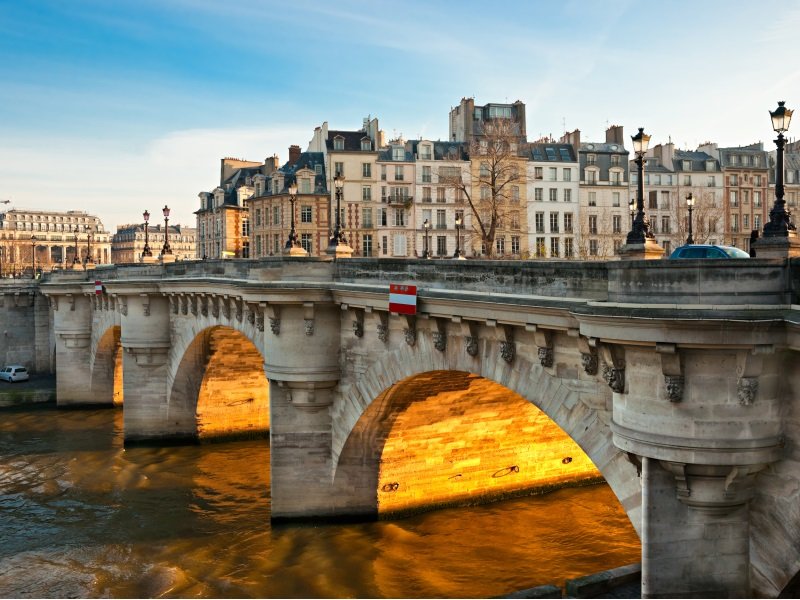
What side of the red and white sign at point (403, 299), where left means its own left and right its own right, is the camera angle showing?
front

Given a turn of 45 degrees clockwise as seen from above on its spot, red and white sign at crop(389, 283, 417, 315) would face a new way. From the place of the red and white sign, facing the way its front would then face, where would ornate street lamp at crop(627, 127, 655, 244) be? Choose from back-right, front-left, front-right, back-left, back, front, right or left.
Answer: left

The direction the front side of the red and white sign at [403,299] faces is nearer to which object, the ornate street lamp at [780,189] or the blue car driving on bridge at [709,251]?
the ornate street lamp

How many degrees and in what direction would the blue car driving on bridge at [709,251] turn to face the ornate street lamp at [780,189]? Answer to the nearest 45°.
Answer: approximately 45° to its right

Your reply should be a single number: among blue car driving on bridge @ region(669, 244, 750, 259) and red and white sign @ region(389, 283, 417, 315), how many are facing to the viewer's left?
0

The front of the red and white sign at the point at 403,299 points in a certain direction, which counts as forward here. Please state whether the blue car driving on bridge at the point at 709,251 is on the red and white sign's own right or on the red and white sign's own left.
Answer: on the red and white sign's own left

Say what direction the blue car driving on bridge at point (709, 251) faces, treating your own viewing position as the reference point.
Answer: facing the viewer and to the right of the viewer
